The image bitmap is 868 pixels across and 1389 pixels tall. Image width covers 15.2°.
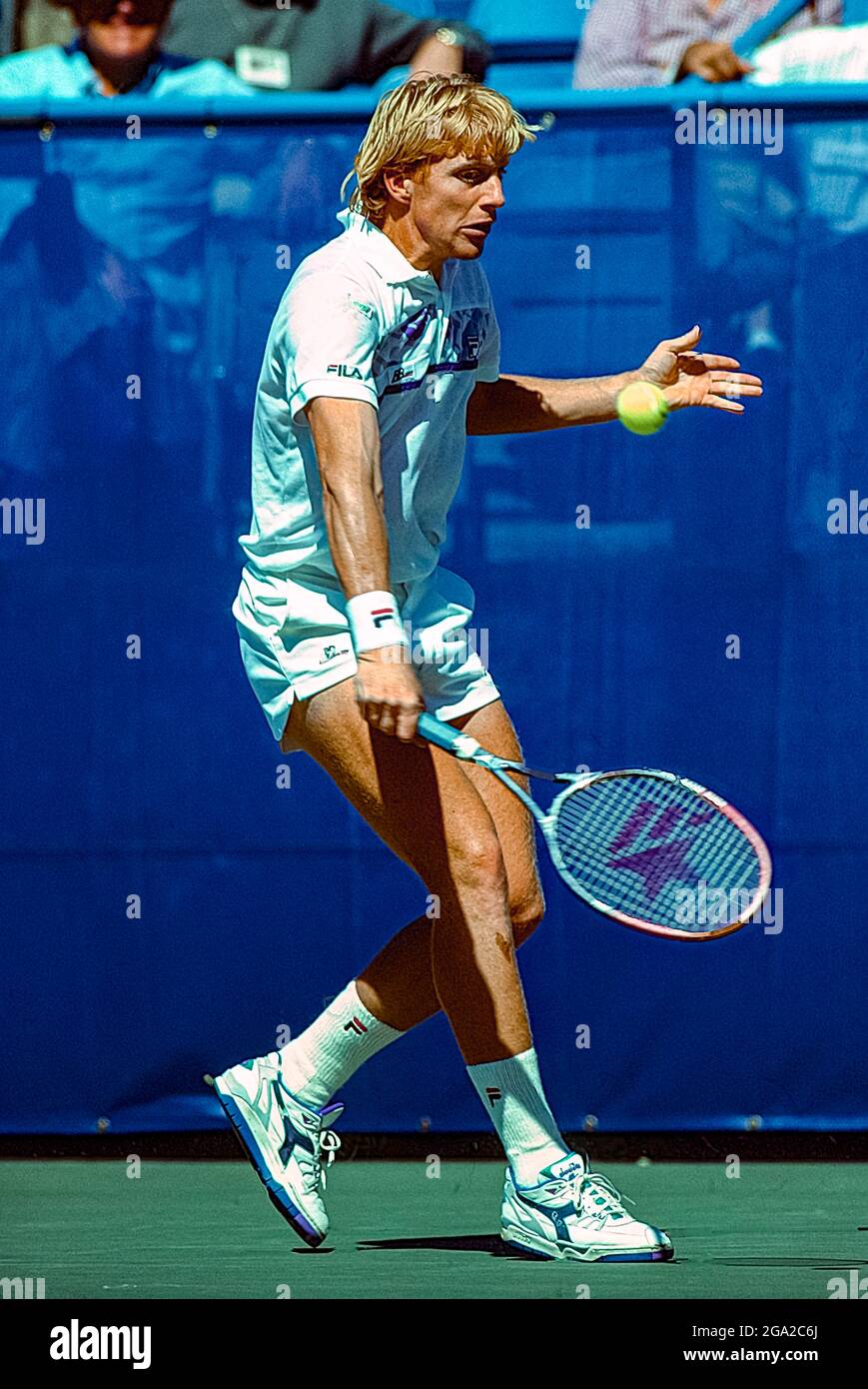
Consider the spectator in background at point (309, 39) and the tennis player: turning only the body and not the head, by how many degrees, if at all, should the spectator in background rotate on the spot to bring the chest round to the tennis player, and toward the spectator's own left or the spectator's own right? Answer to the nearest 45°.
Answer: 0° — they already face them

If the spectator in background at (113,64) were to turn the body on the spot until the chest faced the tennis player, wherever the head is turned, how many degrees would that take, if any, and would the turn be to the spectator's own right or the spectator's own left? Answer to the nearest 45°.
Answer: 0° — they already face them

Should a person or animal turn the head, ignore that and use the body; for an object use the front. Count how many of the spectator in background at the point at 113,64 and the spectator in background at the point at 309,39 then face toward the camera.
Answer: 2

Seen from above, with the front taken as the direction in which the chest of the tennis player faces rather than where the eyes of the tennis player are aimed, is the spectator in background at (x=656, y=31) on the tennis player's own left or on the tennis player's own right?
on the tennis player's own left

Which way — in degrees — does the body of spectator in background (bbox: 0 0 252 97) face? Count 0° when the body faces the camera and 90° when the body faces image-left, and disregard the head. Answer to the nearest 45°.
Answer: approximately 0°
